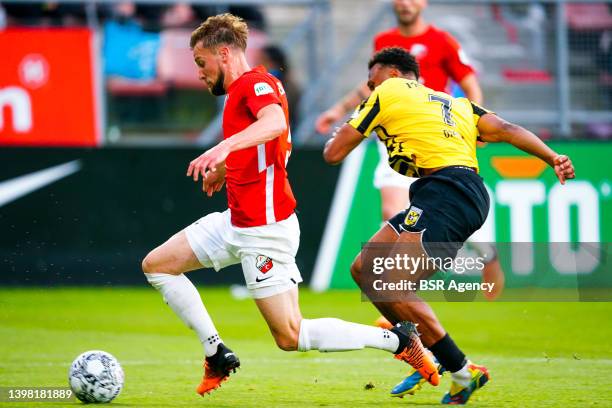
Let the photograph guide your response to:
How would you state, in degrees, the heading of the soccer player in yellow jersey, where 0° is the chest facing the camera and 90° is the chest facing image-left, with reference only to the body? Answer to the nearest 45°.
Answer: approximately 135°

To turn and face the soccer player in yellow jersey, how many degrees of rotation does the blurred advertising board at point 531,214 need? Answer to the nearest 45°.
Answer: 0° — it already faces them

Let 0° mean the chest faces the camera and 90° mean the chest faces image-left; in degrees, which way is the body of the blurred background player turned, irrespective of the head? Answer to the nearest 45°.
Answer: approximately 45°

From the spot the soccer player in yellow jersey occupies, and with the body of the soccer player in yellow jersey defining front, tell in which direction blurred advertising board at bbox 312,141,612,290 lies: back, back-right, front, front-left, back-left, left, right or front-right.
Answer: front-right

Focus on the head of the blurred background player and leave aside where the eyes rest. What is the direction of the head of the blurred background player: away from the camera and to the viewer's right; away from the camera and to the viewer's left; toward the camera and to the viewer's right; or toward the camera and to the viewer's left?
toward the camera and to the viewer's left

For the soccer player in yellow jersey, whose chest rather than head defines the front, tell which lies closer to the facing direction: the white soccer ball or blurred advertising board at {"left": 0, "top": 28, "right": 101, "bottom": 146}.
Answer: the blurred advertising board

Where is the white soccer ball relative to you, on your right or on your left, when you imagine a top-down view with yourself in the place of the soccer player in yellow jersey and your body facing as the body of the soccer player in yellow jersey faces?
on your left

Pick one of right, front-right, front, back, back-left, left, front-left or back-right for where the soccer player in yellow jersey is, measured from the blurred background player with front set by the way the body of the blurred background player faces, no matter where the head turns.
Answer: front-left

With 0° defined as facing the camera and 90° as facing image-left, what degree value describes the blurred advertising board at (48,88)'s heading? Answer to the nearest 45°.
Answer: approximately 0°

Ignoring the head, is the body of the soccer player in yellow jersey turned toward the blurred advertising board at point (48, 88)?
yes

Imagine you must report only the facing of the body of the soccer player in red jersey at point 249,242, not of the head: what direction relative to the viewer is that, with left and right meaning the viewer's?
facing to the left of the viewer

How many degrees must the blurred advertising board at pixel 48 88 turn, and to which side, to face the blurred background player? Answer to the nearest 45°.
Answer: approximately 45° to its left

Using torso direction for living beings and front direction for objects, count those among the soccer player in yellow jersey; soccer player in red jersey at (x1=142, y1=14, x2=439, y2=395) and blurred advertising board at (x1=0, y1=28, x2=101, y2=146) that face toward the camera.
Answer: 1

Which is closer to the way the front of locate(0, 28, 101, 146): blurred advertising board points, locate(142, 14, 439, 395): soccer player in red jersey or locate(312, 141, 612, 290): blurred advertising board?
the soccer player in red jersey

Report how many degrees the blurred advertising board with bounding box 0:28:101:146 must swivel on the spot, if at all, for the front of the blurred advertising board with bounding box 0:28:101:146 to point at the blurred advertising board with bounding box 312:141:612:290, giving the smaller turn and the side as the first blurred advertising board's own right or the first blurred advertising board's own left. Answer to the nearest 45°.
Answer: approximately 90° to the first blurred advertising board's own left
